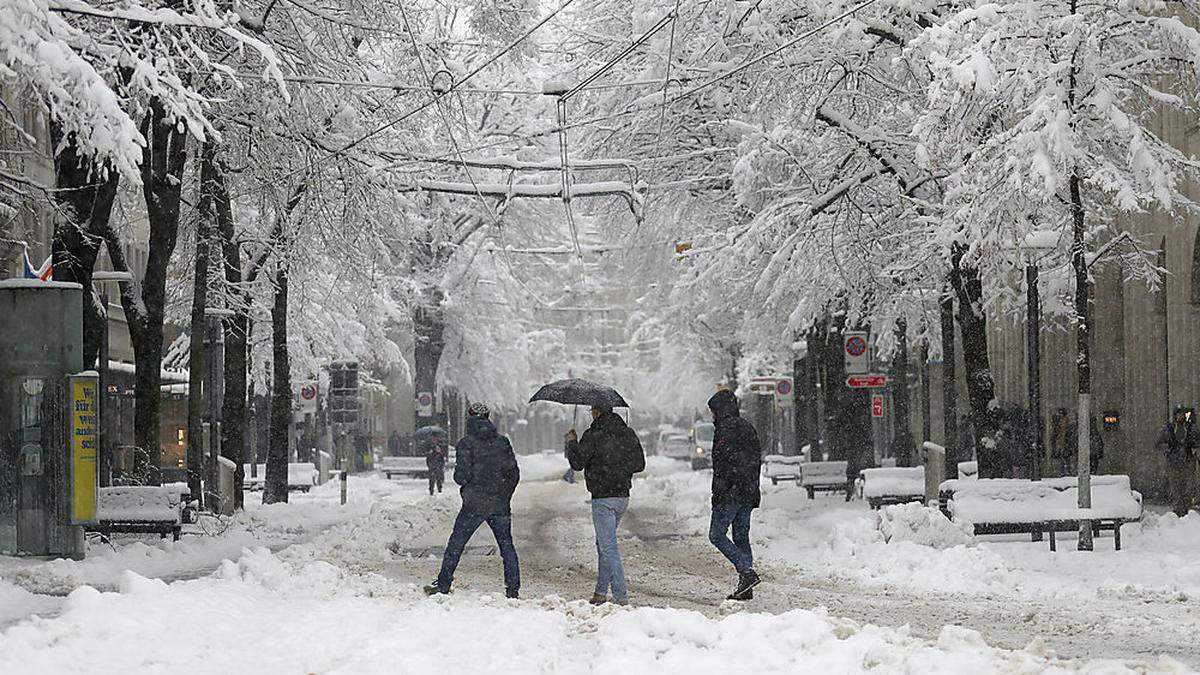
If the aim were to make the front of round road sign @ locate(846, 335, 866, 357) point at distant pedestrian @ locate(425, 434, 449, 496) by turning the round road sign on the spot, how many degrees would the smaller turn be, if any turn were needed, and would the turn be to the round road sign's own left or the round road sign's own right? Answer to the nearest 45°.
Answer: approximately 135° to the round road sign's own right

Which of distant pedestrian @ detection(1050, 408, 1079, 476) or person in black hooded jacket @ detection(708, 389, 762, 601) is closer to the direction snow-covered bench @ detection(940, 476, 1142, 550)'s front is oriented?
the person in black hooded jacket

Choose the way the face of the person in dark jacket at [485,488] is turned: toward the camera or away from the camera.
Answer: away from the camera

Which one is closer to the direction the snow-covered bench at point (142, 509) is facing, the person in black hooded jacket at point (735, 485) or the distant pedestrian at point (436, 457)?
the person in black hooded jacket

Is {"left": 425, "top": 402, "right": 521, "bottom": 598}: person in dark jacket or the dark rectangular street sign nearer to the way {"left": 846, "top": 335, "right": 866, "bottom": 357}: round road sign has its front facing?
the person in dark jacket

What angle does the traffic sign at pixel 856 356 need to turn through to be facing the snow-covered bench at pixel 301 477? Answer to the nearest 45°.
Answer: approximately 135° to its right

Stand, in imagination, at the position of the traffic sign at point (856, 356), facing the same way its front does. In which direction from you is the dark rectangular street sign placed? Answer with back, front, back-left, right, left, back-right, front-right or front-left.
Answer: back-right

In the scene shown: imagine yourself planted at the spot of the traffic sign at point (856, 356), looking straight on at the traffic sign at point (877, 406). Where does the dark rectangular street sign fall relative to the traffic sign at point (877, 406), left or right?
left

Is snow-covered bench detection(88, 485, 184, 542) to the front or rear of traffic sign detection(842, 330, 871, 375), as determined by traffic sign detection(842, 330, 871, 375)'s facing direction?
to the front
